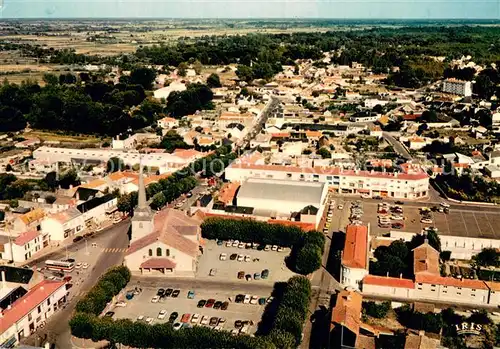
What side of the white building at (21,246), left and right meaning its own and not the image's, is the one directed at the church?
front

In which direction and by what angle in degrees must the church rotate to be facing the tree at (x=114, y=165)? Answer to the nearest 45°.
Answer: approximately 180°

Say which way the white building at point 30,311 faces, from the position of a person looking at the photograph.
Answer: facing the viewer and to the right of the viewer

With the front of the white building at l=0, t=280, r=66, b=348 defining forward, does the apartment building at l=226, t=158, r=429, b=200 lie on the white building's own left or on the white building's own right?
on the white building's own left

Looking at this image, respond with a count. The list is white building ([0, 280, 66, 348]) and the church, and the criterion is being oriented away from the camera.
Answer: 0

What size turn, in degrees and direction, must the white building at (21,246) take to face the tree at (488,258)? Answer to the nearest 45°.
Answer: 0° — it already faces it

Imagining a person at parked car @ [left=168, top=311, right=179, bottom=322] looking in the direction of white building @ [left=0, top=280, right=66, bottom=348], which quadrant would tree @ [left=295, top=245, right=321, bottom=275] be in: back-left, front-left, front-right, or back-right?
back-right

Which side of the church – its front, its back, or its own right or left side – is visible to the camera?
front

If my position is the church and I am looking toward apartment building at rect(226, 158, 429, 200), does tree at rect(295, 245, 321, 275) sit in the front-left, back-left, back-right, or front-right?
front-right

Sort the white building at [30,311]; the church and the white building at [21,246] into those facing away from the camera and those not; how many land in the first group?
0

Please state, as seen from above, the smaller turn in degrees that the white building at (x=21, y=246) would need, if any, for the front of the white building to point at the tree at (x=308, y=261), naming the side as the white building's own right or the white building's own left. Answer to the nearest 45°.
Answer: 0° — it already faces it

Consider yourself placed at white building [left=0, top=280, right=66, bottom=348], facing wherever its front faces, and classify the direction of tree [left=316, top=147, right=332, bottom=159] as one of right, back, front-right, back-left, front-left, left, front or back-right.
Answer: left

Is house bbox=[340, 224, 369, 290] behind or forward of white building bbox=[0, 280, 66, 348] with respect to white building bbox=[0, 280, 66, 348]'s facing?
forward

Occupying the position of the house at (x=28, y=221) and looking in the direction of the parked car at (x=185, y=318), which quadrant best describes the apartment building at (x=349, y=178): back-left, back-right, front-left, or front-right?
front-left

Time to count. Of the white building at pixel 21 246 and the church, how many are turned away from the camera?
0

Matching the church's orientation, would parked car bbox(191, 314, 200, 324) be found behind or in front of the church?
in front
